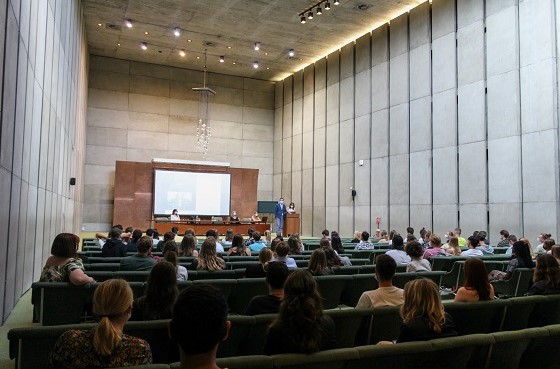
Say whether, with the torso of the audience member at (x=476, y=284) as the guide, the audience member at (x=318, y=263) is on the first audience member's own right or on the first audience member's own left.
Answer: on the first audience member's own left

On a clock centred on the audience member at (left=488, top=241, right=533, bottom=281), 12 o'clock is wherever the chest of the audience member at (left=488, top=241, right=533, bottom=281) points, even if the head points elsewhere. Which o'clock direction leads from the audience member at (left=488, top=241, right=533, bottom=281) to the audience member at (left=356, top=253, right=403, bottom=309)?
the audience member at (left=356, top=253, right=403, bottom=309) is roughly at 8 o'clock from the audience member at (left=488, top=241, right=533, bottom=281).

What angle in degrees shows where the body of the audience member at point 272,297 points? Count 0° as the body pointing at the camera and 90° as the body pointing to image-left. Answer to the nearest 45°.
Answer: approximately 180°

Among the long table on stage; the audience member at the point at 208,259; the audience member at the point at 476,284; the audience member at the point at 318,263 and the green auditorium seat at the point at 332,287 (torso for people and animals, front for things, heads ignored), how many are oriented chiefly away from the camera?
4

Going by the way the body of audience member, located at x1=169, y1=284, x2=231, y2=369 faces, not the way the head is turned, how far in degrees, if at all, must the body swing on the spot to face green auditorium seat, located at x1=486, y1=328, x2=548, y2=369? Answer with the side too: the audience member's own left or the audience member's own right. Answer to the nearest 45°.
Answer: approximately 45° to the audience member's own right

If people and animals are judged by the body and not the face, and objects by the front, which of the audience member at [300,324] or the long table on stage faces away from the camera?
the audience member

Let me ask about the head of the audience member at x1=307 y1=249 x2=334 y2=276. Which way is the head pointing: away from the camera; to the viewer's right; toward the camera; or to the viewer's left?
away from the camera

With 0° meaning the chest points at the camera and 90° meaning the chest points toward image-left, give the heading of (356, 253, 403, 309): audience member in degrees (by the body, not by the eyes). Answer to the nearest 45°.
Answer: approximately 180°

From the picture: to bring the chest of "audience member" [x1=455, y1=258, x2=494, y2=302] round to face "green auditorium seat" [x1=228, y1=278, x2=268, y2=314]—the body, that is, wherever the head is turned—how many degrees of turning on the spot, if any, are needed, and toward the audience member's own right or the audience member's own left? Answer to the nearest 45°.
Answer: approximately 90° to the audience member's own left

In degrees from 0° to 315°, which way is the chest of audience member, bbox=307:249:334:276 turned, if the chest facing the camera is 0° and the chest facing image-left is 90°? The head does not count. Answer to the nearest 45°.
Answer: approximately 180°

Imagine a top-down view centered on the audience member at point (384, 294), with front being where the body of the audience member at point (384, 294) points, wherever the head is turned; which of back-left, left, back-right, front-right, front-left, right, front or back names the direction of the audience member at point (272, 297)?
back-left

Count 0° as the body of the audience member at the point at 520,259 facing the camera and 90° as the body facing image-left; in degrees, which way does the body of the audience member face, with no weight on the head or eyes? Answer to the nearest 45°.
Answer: approximately 135°

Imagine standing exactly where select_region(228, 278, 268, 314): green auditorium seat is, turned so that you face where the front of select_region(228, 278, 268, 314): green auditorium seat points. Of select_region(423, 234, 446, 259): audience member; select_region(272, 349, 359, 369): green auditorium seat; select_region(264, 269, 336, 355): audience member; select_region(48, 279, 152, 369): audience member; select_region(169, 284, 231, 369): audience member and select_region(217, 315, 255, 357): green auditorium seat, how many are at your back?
5
